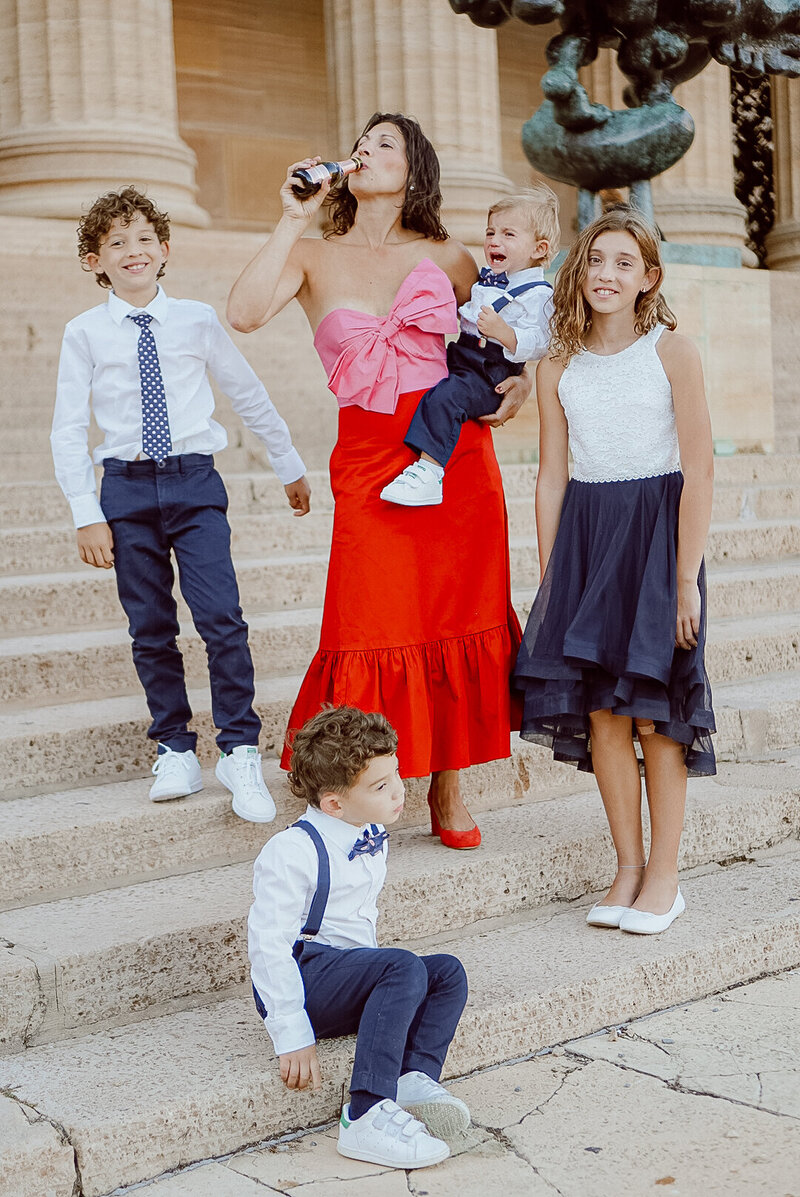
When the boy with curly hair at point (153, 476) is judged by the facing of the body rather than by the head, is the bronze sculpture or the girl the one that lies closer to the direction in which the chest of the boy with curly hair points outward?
the girl

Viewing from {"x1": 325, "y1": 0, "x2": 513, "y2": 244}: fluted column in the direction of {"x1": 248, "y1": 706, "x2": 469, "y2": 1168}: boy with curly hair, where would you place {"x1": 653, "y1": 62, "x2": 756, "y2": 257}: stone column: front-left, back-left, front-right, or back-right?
back-left

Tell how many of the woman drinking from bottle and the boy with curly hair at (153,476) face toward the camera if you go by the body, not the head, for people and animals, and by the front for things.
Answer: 2

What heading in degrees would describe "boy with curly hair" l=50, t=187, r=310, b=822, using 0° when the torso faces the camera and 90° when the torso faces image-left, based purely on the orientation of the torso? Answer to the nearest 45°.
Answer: approximately 0°

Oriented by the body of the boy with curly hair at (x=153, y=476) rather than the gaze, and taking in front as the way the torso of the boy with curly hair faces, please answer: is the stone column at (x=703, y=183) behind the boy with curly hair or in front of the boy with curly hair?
behind

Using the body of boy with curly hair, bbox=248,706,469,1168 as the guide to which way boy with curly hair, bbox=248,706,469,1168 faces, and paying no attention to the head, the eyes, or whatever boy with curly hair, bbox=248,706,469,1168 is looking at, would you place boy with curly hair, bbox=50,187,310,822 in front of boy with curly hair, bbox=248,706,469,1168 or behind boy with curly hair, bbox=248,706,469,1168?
behind

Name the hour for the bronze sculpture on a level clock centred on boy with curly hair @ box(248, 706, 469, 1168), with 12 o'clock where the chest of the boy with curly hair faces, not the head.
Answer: The bronze sculpture is roughly at 8 o'clock from the boy with curly hair.

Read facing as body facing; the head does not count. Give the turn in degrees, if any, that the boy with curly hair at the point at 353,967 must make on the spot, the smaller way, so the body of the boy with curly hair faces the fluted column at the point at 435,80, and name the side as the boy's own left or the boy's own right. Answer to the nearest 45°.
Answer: approximately 135° to the boy's own left

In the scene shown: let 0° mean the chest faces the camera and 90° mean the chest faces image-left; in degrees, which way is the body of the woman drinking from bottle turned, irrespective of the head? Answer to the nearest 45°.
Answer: approximately 0°

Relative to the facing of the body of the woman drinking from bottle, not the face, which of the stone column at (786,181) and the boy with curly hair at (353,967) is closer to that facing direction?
the boy with curly hair

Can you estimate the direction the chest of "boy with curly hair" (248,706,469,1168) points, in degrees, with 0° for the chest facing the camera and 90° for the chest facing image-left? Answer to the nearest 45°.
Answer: approximately 315°

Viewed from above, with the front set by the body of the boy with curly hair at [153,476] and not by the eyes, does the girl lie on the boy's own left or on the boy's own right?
on the boy's own left

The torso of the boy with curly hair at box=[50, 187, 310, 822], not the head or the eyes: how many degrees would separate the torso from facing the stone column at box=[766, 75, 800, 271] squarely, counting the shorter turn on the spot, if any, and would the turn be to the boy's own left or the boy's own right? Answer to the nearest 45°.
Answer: approximately 135° to the boy's own left

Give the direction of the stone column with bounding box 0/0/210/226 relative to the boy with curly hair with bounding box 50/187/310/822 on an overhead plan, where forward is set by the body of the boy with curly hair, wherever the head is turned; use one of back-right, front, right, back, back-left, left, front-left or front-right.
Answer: back

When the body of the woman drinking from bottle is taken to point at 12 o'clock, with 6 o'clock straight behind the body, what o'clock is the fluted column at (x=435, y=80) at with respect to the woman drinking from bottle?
The fluted column is roughly at 6 o'clock from the woman drinking from bottle.
